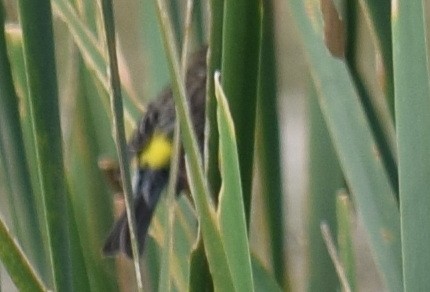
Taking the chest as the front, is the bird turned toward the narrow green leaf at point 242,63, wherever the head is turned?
no

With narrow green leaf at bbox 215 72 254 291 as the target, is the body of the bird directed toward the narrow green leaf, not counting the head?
no

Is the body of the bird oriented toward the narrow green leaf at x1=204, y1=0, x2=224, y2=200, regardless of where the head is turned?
no

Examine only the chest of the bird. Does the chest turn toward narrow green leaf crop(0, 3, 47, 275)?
no
